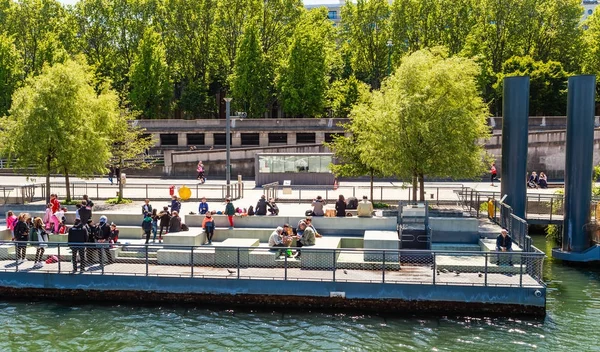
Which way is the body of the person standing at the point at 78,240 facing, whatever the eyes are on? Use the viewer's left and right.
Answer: facing away from the viewer

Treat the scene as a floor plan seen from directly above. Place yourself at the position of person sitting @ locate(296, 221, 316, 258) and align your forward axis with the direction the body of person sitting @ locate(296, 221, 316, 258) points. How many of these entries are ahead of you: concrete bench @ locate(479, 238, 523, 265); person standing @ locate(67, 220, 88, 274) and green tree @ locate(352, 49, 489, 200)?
1

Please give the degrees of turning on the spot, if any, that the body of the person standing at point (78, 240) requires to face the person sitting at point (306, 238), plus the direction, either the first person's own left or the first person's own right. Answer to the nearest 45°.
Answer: approximately 90° to the first person's own right

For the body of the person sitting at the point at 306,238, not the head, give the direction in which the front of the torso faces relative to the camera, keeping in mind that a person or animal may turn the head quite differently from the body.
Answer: to the viewer's left

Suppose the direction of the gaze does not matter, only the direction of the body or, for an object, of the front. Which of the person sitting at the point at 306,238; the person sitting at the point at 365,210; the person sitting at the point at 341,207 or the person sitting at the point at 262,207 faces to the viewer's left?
the person sitting at the point at 306,238

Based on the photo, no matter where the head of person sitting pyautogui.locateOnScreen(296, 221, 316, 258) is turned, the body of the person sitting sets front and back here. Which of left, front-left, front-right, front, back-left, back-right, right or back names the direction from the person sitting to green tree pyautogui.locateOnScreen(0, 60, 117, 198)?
front-right

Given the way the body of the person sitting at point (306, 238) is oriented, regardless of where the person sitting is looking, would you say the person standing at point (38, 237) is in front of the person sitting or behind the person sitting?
in front

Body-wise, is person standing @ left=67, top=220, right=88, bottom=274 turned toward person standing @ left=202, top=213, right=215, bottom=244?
no

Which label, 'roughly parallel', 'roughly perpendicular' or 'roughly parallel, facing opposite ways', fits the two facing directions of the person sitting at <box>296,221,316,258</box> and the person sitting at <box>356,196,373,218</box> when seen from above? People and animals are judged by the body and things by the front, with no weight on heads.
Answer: roughly perpendicular

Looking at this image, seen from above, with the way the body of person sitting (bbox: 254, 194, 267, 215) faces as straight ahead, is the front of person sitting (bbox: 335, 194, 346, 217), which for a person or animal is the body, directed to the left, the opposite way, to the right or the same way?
the same way
